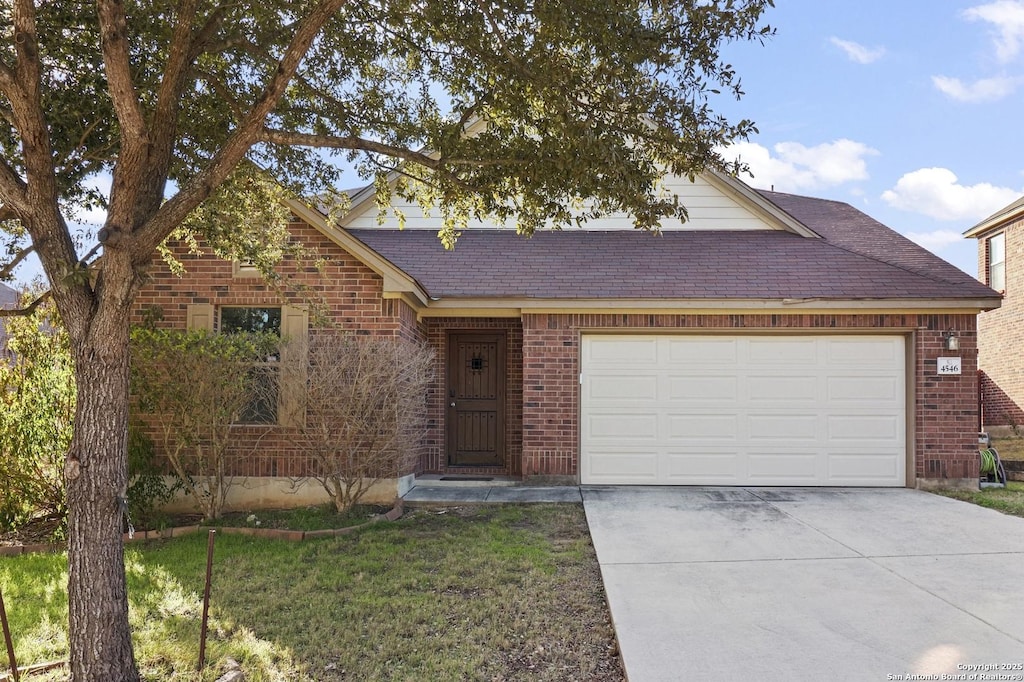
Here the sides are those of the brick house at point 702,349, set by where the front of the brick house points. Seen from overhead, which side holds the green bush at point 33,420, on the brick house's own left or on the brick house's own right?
on the brick house's own right

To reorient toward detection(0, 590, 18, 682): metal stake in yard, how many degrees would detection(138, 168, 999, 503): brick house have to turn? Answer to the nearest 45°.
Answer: approximately 45° to its right

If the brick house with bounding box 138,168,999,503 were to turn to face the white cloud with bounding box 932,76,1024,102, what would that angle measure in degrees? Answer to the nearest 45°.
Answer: approximately 135° to its left

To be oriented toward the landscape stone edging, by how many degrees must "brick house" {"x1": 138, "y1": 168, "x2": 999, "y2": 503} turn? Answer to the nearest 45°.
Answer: approximately 45° to its right

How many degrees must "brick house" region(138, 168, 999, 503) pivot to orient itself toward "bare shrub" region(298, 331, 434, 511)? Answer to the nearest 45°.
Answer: approximately 45° to its right

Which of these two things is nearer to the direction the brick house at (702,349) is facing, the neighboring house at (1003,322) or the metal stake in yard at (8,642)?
the metal stake in yard

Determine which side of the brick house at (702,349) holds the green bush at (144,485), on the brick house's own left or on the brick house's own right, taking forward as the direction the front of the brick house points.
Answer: on the brick house's own right

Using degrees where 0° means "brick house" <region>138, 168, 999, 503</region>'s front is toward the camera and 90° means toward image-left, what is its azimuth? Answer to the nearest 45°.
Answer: approximately 0°

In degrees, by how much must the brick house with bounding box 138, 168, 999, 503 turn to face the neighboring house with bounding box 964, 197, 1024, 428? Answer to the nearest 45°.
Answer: approximately 135° to its left
